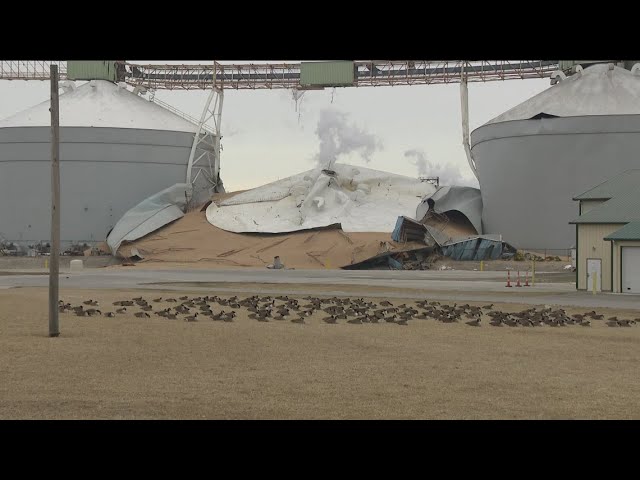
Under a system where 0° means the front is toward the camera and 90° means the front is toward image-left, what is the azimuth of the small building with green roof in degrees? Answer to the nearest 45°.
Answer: approximately 0°

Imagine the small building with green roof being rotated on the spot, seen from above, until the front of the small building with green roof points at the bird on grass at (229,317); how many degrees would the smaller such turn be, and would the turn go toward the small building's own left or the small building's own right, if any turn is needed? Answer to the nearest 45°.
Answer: approximately 45° to the small building's own right
